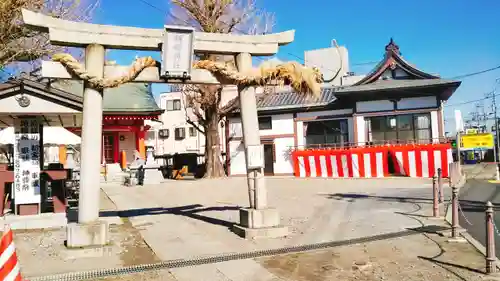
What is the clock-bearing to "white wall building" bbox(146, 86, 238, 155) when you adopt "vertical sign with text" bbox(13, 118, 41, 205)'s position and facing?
The white wall building is roughly at 7 o'clock from the vertical sign with text.

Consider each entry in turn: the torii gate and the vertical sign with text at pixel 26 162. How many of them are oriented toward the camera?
2

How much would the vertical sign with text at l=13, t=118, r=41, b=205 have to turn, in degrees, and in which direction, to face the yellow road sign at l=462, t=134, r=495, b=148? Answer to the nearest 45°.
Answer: approximately 90° to its left

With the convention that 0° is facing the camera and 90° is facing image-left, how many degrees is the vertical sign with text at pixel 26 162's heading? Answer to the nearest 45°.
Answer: approximately 0°

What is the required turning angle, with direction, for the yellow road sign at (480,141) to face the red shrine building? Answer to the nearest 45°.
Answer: approximately 45° to its right

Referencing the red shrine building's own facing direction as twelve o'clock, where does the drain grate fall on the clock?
The drain grate is roughly at 12 o'clock from the red shrine building.

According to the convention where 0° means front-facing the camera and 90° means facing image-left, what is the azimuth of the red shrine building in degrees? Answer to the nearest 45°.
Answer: approximately 0°

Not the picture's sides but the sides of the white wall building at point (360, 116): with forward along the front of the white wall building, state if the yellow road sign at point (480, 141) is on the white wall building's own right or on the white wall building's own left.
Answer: on the white wall building's own left
